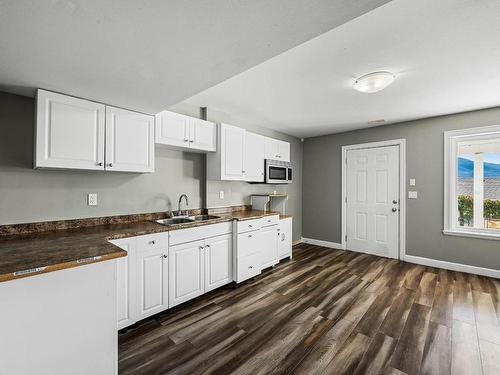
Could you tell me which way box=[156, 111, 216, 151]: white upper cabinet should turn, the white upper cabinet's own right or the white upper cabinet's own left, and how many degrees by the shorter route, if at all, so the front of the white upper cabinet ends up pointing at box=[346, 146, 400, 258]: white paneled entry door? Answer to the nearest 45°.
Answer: approximately 45° to the white upper cabinet's own left

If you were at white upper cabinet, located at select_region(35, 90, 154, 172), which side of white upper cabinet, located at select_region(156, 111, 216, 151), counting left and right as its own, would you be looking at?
right

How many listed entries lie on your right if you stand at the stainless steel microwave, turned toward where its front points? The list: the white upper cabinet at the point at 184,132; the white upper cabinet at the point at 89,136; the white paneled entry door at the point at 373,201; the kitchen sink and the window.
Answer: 3

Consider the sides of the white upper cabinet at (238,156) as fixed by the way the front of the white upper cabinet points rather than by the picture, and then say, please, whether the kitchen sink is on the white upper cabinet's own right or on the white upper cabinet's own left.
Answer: on the white upper cabinet's own right

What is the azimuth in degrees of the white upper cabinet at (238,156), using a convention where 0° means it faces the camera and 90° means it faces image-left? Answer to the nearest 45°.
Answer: approximately 315°

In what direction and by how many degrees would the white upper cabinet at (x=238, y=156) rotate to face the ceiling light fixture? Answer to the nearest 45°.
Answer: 0° — it already faces it

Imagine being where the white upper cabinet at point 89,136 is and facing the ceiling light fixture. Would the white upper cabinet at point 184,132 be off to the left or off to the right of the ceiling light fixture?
left
